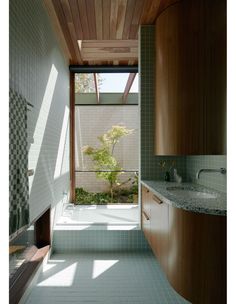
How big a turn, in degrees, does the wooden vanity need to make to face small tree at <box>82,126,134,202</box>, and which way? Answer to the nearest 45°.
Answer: approximately 45° to its right

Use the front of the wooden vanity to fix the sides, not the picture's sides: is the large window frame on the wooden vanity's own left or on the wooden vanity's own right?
on the wooden vanity's own right

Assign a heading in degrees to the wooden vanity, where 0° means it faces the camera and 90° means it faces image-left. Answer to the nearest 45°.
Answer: approximately 90°
